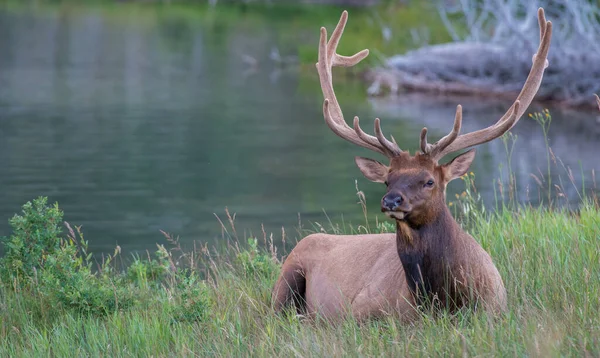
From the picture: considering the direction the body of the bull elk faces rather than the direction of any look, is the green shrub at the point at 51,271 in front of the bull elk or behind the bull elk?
behind

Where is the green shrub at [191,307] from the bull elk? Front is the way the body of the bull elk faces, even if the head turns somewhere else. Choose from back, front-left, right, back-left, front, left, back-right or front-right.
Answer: back-right

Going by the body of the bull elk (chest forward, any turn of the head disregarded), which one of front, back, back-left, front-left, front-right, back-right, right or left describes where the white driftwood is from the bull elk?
back-left

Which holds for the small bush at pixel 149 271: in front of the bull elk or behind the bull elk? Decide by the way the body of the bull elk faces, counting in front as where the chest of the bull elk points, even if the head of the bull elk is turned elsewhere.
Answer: behind

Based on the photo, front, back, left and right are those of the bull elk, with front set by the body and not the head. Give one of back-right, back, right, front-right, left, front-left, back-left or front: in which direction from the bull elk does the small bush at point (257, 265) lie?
back

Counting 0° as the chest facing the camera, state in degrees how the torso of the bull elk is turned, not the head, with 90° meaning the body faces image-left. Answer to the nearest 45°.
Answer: approximately 315°

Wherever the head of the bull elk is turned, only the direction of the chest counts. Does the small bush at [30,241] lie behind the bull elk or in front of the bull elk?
behind

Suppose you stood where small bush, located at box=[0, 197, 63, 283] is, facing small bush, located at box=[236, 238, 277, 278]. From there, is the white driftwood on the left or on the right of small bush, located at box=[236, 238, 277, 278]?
left
